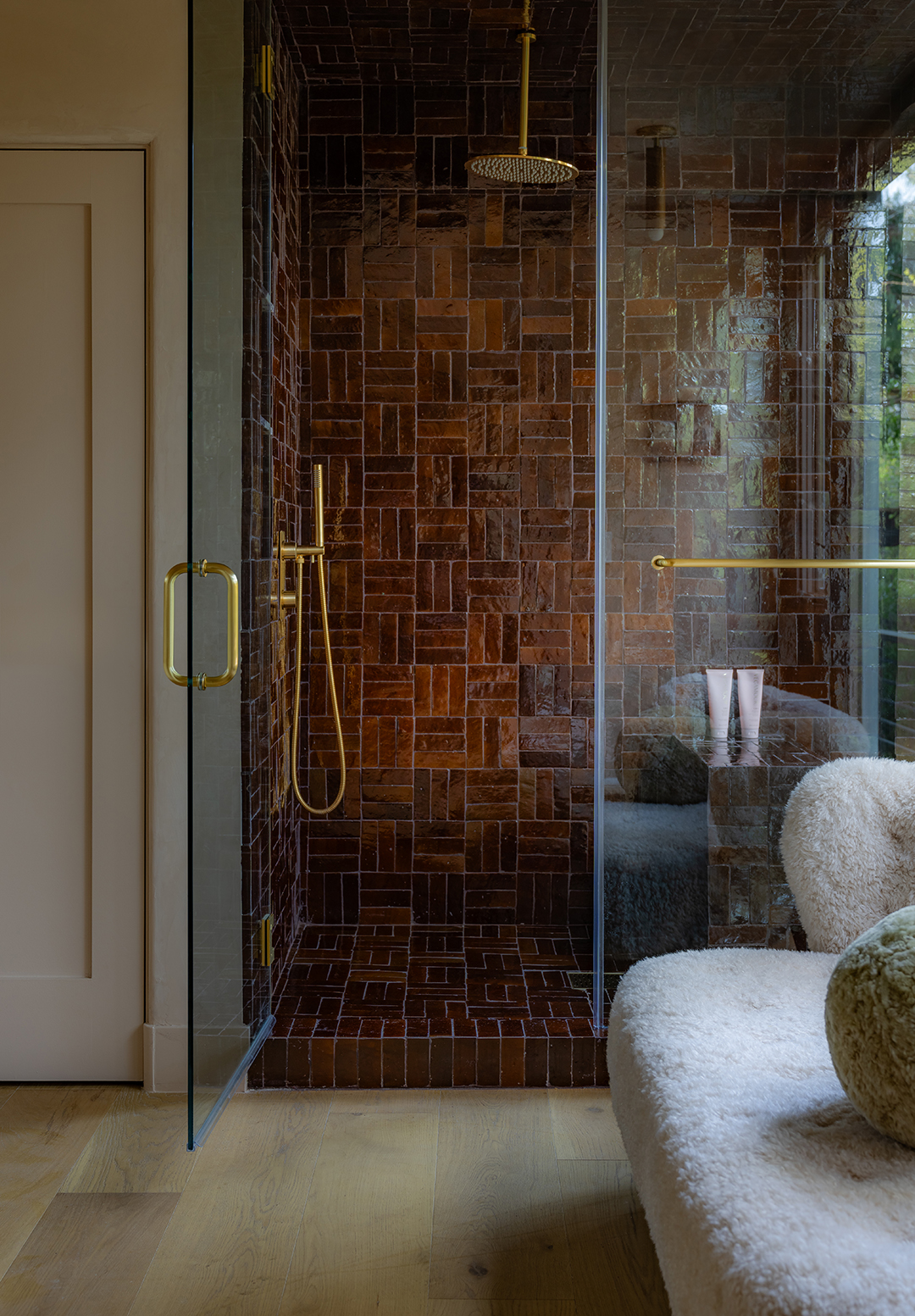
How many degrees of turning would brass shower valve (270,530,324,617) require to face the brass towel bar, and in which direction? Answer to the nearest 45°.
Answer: approximately 45° to its right

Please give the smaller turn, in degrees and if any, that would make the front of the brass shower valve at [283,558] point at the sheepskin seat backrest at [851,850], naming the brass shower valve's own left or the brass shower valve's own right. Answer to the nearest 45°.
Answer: approximately 45° to the brass shower valve's own right

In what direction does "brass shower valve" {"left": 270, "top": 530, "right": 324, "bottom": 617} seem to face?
to the viewer's right
